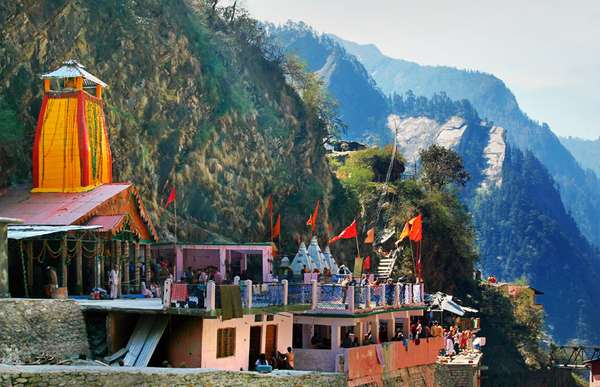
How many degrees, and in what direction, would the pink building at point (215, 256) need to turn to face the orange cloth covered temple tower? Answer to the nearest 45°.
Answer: approximately 45° to its right

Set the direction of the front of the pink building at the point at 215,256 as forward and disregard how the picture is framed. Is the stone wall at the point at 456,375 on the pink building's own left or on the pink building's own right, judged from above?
on the pink building's own left

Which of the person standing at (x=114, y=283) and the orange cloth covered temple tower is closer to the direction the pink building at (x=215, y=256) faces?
the person standing

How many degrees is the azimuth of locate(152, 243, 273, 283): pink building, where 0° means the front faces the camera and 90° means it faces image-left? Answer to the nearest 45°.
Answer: approximately 0°

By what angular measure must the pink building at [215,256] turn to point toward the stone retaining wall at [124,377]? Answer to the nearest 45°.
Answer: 0° — it already faces it

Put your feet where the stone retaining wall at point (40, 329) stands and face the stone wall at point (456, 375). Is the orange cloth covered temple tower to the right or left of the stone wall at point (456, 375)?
left

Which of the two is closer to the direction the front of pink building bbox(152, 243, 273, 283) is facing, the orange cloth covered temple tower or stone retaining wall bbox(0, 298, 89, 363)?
the stone retaining wall

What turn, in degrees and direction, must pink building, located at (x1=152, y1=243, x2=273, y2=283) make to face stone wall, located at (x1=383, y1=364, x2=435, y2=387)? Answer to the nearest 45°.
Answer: approximately 90° to its left
